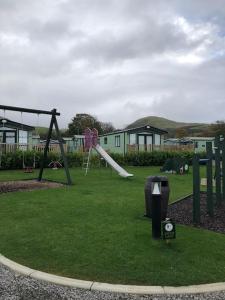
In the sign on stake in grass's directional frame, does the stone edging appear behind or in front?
in front

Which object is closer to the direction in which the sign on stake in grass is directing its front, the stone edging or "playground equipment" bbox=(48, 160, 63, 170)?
the stone edging

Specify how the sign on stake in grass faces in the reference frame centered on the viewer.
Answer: facing the viewer

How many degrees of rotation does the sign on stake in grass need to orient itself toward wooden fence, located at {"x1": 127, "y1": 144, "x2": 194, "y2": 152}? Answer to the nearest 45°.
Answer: approximately 180°

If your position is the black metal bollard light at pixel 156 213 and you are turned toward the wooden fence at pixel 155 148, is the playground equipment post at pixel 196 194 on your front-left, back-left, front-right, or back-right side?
front-right

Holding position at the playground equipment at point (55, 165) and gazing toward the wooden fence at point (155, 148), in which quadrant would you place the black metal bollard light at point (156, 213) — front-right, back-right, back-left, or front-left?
back-right

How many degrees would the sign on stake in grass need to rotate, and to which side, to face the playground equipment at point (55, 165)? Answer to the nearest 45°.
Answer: approximately 135° to its right

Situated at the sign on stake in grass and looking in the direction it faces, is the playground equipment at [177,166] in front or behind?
behind

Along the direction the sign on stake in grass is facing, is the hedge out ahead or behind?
behind

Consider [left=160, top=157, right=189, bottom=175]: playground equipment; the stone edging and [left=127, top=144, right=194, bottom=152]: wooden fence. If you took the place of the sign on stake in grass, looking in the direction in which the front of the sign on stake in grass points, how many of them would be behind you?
2
